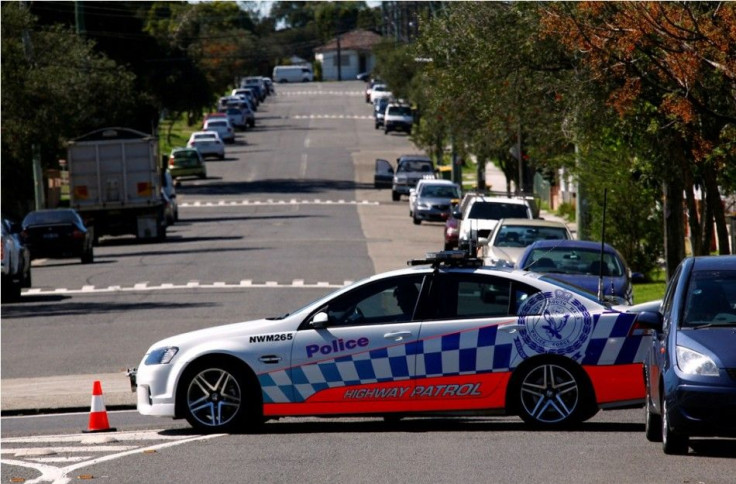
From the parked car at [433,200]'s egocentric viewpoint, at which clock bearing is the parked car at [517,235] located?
the parked car at [517,235] is roughly at 12 o'clock from the parked car at [433,200].

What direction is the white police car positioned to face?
to the viewer's left

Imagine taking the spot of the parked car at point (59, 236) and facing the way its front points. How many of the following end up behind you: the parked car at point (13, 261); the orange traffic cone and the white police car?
3

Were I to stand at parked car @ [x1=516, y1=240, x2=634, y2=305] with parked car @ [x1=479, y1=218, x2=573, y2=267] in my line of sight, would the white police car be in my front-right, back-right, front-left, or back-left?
back-left

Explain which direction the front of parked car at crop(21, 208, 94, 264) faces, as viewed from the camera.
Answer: facing away from the viewer

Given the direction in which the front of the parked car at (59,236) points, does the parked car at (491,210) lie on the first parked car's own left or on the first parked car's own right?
on the first parked car's own right

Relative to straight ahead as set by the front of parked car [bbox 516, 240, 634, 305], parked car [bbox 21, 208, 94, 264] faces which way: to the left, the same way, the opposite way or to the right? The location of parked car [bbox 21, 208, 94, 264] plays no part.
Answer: the opposite way

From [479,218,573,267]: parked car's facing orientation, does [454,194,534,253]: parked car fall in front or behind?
behind
